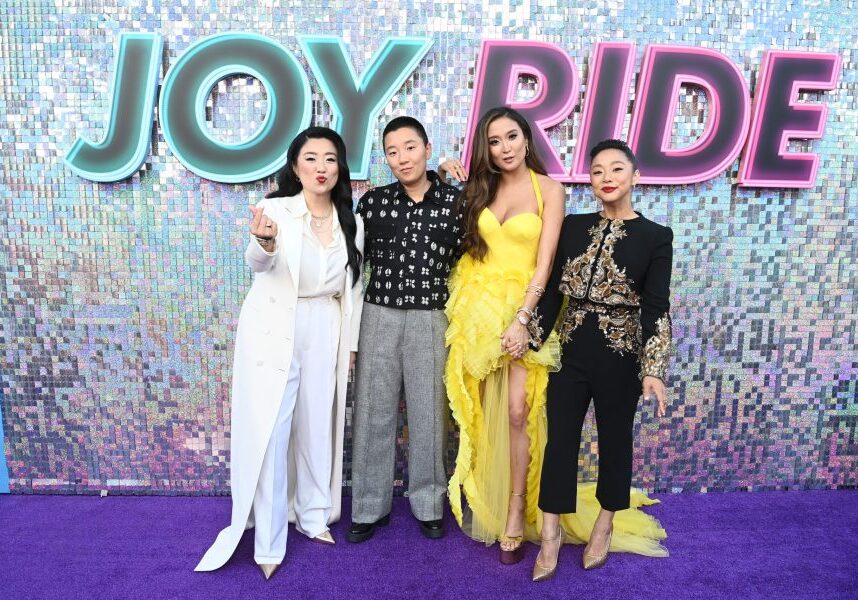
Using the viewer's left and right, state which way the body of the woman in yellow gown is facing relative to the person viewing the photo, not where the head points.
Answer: facing the viewer

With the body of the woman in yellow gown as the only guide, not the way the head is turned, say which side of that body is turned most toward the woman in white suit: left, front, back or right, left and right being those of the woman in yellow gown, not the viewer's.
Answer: right

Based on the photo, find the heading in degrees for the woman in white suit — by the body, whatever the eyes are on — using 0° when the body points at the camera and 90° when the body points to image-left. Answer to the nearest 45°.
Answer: approximately 0°

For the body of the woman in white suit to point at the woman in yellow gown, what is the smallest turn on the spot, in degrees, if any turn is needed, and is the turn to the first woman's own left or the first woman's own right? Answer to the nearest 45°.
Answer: approximately 90° to the first woman's own left

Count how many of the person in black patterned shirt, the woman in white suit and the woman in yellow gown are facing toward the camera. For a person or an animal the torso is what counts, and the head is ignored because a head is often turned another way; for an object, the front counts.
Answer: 3

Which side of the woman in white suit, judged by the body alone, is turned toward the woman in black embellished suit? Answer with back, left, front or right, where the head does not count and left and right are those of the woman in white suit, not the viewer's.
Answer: left

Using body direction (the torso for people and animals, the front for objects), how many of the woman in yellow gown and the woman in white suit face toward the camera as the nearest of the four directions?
2
